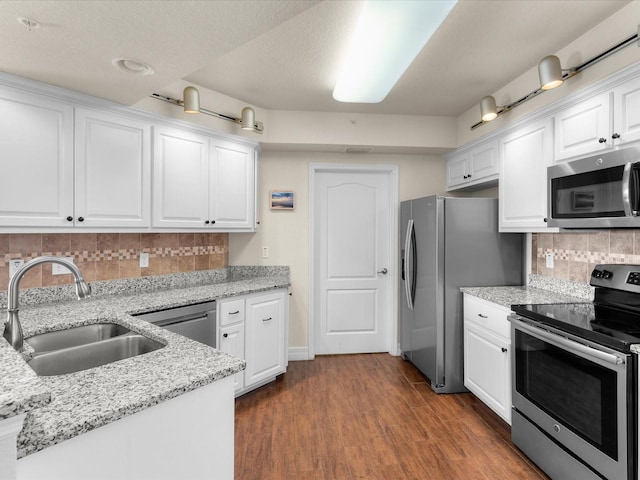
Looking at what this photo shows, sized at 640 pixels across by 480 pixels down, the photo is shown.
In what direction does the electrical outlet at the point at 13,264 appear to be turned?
toward the camera

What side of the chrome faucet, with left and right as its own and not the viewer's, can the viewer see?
right

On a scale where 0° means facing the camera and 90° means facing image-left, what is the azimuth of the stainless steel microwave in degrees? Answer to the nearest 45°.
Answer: approximately 45°

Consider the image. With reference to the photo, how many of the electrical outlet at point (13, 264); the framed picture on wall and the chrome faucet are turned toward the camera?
2

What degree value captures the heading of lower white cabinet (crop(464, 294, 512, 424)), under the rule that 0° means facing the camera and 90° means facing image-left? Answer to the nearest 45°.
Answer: approximately 45°

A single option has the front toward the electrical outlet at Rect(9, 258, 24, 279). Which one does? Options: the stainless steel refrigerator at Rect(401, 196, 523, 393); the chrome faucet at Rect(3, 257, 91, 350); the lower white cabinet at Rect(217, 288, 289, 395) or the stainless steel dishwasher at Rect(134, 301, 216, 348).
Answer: the stainless steel refrigerator

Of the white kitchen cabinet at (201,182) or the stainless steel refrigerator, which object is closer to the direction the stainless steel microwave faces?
the white kitchen cabinet

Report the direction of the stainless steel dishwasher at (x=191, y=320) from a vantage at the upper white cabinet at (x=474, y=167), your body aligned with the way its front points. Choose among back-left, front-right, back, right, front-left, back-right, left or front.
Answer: front

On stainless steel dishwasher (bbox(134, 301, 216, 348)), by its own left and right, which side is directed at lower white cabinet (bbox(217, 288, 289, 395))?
left

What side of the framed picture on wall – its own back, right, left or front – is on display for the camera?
front

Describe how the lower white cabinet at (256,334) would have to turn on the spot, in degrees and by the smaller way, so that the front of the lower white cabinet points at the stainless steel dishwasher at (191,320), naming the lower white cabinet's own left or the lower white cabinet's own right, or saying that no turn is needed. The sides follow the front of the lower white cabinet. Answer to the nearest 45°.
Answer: approximately 90° to the lower white cabinet's own right

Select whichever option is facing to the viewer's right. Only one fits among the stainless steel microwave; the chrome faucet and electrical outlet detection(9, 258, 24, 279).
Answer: the chrome faucet

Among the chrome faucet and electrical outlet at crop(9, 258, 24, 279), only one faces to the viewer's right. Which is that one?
the chrome faucet
